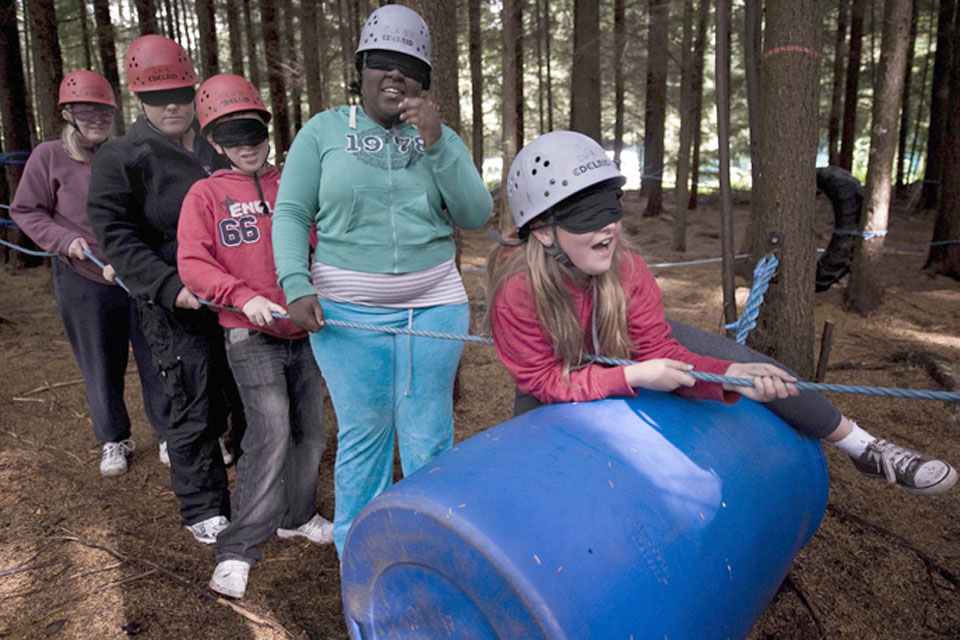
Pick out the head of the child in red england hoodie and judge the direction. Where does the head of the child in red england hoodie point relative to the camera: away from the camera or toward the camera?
toward the camera

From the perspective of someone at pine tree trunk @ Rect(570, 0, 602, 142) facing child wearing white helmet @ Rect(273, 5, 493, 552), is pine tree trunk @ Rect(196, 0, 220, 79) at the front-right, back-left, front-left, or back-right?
front-right

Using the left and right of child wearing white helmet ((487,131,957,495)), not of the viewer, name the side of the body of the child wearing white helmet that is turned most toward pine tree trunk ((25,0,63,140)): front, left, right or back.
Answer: back

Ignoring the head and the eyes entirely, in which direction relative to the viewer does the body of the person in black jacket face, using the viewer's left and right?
facing the viewer and to the right of the viewer

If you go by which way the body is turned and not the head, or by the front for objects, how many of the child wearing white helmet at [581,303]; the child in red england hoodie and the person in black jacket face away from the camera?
0

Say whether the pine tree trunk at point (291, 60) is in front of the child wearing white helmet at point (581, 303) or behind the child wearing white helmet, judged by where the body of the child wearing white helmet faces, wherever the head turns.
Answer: behind

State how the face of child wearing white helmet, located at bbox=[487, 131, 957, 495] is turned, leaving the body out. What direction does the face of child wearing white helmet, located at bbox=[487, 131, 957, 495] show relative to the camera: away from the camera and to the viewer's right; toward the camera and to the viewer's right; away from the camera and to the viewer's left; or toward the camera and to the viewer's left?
toward the camera and to the viewer's right

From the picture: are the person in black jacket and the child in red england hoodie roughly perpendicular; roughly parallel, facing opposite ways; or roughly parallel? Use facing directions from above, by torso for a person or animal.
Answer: roughly parallel

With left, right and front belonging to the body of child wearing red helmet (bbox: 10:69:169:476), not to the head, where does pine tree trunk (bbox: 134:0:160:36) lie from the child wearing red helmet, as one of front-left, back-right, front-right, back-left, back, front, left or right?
back-left

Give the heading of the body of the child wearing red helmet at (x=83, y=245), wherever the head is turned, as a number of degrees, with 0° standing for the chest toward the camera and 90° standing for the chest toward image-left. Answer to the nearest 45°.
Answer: approximately 315°

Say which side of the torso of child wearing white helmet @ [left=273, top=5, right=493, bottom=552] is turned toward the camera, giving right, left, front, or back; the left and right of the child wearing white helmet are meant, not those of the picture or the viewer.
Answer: front

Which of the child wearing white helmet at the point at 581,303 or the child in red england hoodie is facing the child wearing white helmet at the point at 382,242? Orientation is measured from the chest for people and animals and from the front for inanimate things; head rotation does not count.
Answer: the child in red england hoodie

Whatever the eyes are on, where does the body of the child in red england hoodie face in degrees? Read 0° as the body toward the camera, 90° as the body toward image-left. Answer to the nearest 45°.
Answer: approximately 315°

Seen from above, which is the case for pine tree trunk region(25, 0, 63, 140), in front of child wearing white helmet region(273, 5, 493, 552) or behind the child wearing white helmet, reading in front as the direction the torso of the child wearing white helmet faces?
behind

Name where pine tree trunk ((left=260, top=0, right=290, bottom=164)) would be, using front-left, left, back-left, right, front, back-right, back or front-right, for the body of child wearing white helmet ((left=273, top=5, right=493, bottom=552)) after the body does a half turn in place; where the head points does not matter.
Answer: front
